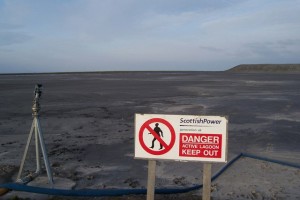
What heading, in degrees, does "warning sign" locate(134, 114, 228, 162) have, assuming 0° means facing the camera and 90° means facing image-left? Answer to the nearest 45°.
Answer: approximately 0°
